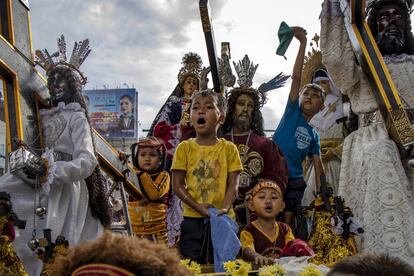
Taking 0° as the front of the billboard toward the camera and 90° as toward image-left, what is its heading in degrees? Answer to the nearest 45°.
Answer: approximately 0°

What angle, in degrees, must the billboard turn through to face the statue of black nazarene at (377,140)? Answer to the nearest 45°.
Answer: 0° — it already faces it

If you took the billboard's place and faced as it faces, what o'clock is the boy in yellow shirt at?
The boy in yellow shirt is roughly at 12 o'clock from the billboard.

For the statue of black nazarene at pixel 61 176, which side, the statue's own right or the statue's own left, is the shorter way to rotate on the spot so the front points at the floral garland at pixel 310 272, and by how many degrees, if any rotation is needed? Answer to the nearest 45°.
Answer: approximately 90° to the statue's own left

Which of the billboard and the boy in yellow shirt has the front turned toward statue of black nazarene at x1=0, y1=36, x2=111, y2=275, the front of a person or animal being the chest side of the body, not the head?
the billboard

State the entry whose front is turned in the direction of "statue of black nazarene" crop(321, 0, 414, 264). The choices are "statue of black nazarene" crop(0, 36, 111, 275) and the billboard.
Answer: the billboard

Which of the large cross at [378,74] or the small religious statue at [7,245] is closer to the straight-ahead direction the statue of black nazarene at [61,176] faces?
the small religious statue

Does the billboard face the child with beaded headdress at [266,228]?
yes

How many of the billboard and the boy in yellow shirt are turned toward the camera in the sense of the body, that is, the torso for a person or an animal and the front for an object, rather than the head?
2

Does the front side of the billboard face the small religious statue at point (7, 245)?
yes

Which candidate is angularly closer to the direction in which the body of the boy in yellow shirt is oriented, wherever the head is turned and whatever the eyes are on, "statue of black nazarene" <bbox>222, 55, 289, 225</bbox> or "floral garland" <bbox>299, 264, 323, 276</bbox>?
the floral garland

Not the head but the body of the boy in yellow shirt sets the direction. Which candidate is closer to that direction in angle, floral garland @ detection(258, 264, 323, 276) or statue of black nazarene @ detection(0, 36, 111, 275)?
the floral garland

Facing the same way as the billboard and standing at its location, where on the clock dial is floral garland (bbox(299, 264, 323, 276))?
The floral garland is roughly at 12 o'clock from the billboard.
